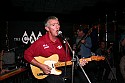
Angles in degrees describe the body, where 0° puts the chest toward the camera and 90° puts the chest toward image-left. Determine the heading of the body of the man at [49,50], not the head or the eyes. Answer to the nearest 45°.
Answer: approximately 315°
